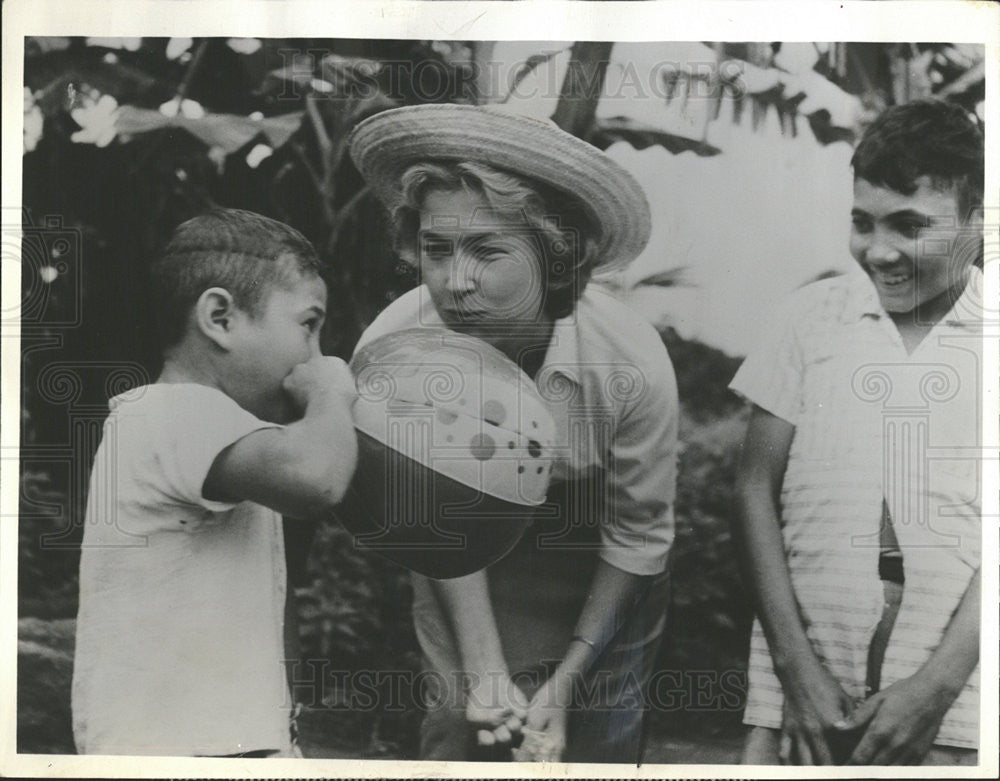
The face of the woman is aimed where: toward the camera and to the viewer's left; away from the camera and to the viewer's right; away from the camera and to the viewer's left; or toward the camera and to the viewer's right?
toward the camera and to the viewer's left

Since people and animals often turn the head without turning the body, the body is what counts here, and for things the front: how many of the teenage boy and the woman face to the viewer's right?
0

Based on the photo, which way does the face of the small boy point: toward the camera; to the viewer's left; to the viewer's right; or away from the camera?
to the viewer's right

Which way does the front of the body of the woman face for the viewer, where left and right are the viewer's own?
facing the viewer and to the left of the viewer

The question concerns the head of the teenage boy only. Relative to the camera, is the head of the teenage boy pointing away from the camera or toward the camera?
toward the camera

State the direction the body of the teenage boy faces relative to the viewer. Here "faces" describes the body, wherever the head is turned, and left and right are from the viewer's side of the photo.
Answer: facing the viewer
